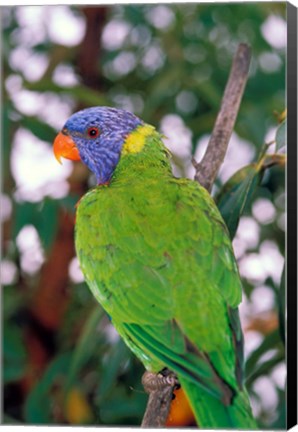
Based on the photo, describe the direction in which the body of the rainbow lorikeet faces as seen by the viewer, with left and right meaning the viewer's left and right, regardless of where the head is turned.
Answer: facing away from the viewer and to the left of the viewer

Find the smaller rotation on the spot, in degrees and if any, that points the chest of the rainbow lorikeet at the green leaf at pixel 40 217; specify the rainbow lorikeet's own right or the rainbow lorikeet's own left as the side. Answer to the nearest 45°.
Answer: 0° — it already faces it
